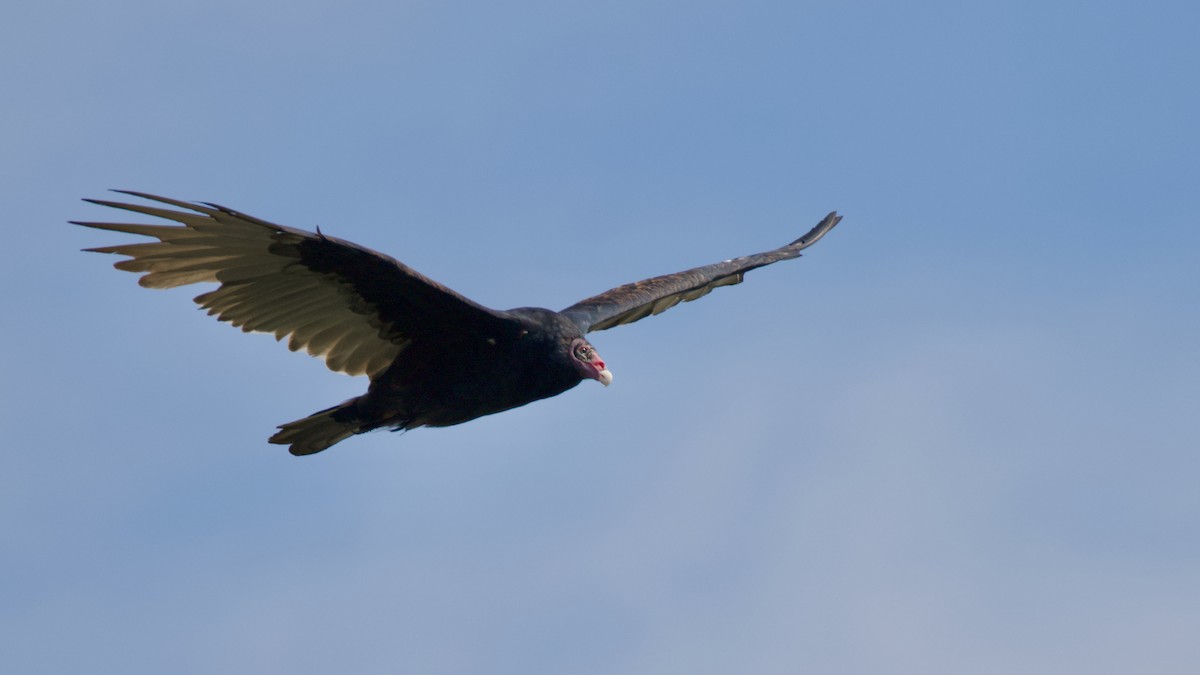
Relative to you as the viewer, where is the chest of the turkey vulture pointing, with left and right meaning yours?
facing the viewer and to the right of the viewer
